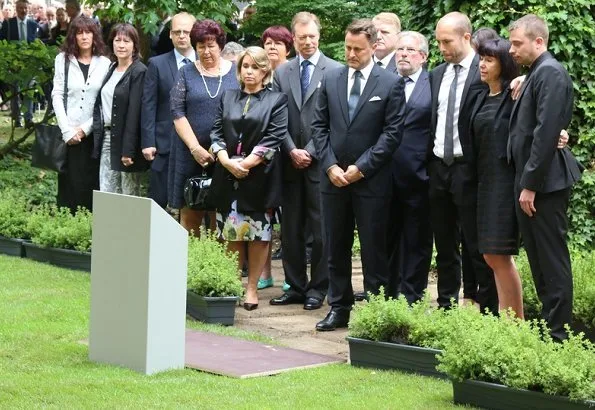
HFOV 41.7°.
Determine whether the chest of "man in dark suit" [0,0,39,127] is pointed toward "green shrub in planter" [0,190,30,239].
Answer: yes

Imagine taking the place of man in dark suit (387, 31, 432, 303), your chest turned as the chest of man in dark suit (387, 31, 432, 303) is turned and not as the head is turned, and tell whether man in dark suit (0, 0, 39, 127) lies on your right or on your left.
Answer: on your right

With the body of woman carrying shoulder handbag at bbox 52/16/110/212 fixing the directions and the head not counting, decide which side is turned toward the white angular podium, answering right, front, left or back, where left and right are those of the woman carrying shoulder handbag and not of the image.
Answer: front

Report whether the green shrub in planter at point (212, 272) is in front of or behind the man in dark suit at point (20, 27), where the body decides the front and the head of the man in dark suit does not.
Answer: in front

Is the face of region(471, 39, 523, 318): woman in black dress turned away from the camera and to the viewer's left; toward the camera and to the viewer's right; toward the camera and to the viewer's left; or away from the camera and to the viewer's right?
toward the camera and to the viewer's left

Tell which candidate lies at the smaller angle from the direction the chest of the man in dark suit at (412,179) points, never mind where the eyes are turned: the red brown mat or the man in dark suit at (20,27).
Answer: the red brown mat

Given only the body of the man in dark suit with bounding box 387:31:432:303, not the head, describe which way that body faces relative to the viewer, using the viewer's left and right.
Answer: facing the viewer and to the left of the viewer

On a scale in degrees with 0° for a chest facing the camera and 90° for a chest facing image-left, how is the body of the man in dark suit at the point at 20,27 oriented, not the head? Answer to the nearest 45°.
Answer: approximately 0°

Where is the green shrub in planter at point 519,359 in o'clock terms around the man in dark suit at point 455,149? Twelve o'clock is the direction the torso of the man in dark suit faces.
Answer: The green shrub in planter is roughly at 10 o'clock from the man in dark suit.

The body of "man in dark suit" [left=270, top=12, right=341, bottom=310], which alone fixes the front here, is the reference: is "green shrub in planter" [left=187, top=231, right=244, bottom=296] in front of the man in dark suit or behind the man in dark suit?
in front

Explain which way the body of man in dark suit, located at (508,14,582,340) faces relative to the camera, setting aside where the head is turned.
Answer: to the viewer's left
